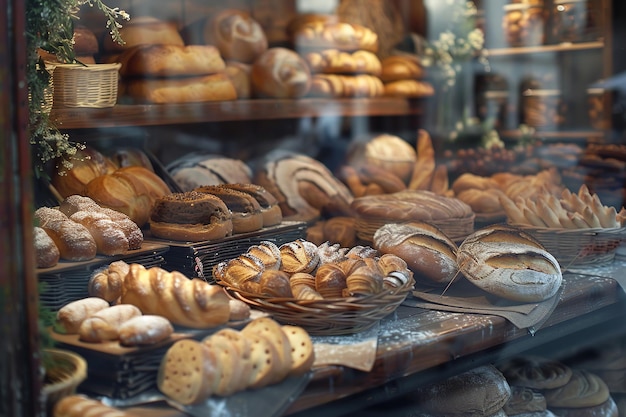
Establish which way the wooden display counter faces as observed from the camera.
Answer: facing the viewer and to the right of the viewer

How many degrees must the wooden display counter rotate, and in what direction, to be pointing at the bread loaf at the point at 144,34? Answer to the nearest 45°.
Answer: approximately 180°

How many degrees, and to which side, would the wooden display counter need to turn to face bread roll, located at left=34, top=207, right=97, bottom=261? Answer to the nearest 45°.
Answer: approximately 135° to its right

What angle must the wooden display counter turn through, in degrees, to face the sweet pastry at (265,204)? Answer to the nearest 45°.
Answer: approximately 180°

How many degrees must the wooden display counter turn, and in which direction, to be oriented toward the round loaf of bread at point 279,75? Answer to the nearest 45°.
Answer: approximately 135° to its left

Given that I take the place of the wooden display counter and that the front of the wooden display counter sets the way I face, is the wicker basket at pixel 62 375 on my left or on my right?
on my right

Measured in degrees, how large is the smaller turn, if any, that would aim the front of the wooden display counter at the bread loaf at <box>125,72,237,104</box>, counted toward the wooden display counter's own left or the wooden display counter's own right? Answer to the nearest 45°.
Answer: approximately 180°

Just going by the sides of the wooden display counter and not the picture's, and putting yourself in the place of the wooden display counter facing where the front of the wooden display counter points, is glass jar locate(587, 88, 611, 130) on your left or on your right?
on your left
